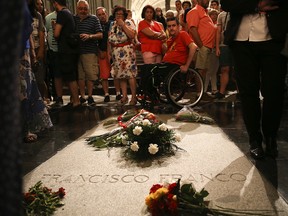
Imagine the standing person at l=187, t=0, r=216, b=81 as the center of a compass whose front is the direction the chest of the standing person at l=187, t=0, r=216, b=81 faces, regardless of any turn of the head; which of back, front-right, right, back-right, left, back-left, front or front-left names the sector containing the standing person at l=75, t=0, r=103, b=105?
back-right

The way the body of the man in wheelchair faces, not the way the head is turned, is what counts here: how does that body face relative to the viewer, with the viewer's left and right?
facing the viewer and to the left of the viewer

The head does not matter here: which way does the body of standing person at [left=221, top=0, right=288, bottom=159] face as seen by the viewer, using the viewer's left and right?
facing the viewer

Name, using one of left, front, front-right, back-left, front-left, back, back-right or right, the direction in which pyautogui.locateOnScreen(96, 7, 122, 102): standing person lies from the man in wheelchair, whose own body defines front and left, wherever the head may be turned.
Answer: right

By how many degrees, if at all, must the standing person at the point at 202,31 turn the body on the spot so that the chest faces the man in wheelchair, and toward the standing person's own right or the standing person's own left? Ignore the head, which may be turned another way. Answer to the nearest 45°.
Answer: approximately 90° to the standing person's own right

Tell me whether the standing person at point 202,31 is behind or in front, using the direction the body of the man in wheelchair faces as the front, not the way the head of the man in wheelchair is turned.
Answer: behind

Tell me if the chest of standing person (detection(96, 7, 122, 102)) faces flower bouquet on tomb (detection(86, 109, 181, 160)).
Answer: yes

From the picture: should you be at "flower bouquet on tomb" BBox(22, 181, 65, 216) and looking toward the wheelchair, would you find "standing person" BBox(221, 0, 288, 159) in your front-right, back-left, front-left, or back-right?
front-right

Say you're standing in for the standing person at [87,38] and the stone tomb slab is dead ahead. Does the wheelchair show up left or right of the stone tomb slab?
left

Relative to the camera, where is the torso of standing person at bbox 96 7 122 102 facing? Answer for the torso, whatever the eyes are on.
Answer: toward the camera
